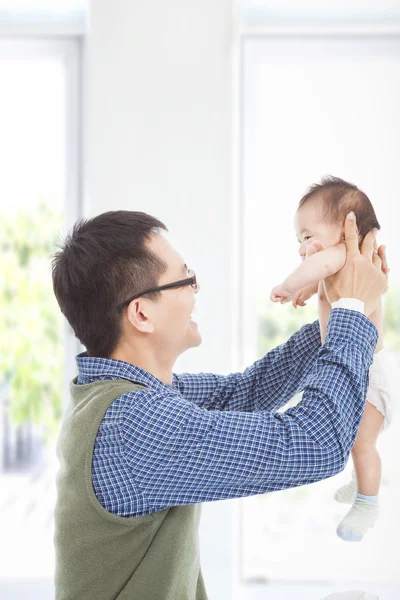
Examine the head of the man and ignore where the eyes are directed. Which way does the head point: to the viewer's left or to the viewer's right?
to the viewer's right

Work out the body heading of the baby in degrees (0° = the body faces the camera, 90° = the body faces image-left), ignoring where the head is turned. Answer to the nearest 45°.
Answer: approximately 90°
